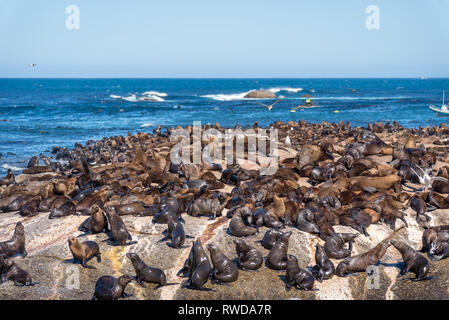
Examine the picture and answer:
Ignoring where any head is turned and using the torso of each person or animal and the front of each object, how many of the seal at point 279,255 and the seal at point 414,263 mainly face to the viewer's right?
1

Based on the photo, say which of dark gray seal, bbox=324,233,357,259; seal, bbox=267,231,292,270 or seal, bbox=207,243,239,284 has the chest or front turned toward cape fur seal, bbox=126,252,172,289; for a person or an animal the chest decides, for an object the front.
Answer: seal, bbox=207,243,239,284

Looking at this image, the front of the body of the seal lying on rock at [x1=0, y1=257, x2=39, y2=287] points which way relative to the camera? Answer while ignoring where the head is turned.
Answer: to the viewer's left

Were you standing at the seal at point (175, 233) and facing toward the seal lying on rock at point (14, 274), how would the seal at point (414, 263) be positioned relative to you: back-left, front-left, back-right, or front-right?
back-left

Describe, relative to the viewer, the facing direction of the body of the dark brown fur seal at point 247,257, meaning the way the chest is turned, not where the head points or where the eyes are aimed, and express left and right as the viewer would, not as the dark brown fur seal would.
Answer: facing to the left of the viewer

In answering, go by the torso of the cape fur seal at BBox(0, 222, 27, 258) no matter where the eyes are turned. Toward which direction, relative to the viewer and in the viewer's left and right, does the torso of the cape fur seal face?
facing to the right of the viewer

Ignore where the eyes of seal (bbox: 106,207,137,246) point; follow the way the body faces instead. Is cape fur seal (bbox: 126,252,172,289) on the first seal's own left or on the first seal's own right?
on the first seal's own left

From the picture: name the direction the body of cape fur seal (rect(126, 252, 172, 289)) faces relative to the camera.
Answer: to the viewer's left

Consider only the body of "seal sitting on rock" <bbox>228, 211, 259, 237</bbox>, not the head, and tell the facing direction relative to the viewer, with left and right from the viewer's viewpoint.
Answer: facing to the left of the viewer
